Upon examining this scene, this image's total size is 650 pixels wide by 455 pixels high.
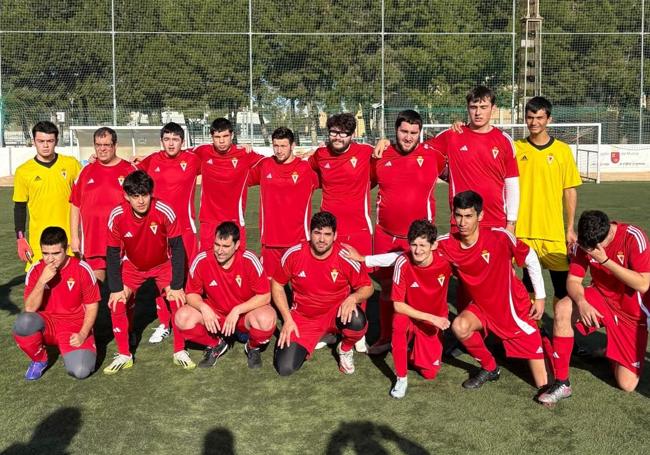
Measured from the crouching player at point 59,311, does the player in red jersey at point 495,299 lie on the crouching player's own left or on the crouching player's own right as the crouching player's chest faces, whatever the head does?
on the crouching player's own left

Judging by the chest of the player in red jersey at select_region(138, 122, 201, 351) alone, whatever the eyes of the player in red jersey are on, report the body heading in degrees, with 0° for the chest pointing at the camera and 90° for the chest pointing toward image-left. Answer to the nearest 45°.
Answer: approximately 0°

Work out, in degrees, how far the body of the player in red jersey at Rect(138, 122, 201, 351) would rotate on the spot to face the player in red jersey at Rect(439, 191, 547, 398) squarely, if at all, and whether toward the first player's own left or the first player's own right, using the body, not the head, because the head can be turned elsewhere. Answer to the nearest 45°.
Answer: approximately 45° to the first player's own left

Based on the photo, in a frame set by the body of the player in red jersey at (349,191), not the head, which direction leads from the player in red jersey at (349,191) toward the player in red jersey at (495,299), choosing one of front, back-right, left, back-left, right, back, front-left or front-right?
front-left

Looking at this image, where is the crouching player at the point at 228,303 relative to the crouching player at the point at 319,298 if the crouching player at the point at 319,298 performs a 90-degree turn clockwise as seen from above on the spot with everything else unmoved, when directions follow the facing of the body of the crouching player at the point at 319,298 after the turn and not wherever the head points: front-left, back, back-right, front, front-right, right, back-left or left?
front

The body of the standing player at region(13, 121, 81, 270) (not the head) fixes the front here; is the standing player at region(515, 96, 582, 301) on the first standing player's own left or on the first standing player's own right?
on the first standing player's own left

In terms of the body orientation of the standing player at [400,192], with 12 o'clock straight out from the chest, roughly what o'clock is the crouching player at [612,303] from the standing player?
The crouching player is roughly at 10 o'clock from the standing player.
